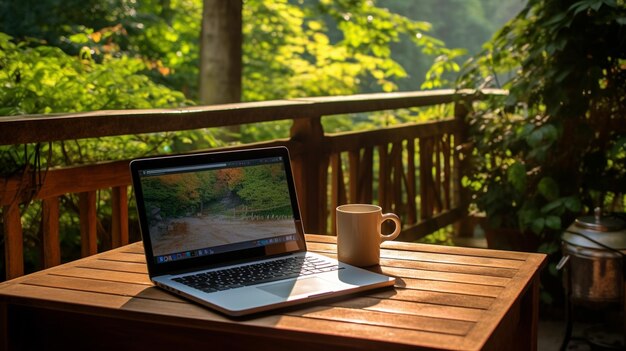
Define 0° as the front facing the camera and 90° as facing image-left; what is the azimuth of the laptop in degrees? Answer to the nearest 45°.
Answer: approximately 315°

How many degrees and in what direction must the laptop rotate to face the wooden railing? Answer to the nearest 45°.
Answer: approximately 135° to its left
